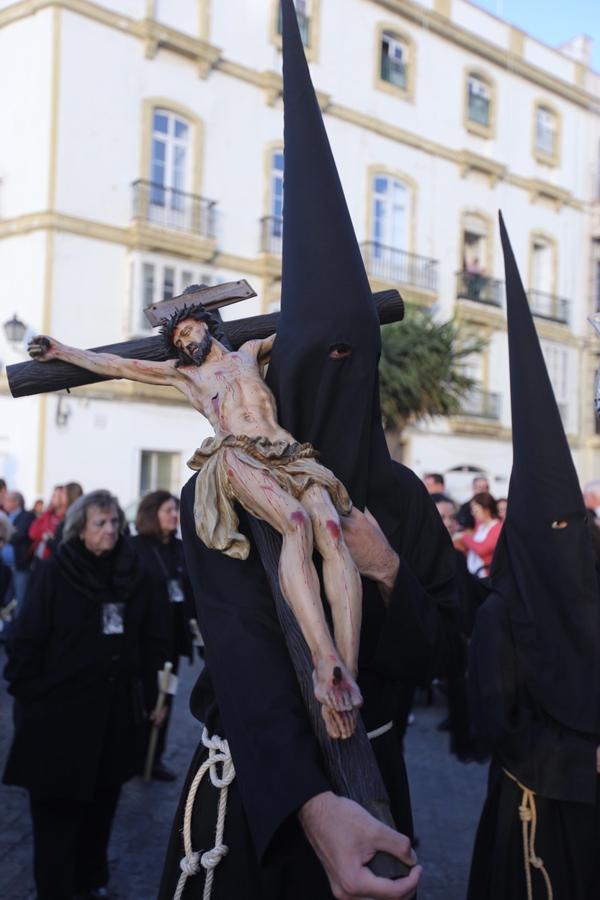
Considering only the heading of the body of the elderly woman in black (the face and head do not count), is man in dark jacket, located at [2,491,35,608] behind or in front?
behind

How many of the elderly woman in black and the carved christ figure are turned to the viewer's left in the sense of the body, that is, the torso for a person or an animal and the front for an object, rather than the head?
0

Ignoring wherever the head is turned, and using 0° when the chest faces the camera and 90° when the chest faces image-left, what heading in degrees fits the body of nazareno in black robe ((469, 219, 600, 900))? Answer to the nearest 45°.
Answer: approximately 315°

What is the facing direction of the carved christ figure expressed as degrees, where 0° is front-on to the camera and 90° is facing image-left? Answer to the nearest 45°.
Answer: approximately 0°

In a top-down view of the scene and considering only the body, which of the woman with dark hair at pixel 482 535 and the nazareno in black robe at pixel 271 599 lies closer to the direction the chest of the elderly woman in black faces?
the nazareno in black robe

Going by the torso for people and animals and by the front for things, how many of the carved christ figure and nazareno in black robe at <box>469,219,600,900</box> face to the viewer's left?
0

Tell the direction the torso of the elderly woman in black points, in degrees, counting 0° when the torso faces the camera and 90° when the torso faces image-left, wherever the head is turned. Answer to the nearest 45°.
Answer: approximately 315°

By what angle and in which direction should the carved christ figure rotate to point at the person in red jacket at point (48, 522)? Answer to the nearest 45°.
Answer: approximately 180°

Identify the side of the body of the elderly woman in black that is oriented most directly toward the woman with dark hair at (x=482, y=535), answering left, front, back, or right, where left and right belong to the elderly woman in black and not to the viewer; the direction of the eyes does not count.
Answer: left
